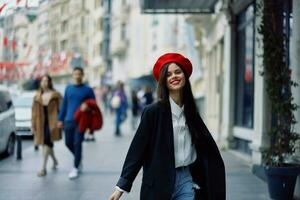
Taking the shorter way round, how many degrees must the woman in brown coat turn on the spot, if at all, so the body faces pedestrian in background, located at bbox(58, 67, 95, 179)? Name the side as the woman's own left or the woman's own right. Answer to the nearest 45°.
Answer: approximately 45° to the woman's own left

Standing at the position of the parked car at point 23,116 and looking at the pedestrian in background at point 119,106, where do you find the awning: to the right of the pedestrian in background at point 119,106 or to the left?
right

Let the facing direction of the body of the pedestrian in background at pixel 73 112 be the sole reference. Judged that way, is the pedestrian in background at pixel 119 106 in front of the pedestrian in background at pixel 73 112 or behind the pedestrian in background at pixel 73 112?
behind

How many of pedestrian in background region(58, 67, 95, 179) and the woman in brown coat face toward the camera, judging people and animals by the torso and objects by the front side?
2

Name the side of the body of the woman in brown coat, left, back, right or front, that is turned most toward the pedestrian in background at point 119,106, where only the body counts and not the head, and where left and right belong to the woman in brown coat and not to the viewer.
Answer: back

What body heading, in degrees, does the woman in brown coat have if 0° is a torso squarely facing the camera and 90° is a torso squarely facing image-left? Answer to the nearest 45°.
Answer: approximately 0°

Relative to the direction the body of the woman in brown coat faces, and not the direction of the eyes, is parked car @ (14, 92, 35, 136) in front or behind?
behind
